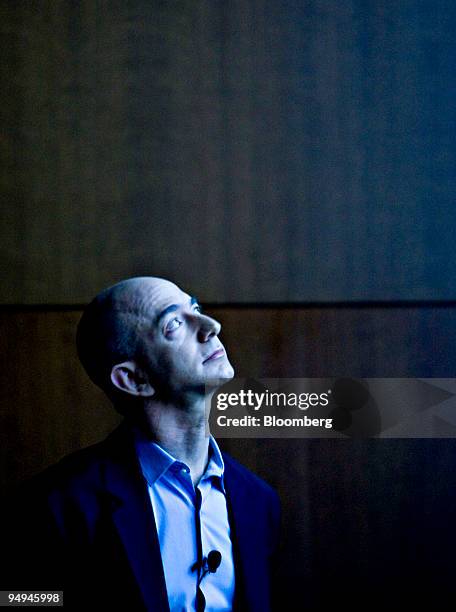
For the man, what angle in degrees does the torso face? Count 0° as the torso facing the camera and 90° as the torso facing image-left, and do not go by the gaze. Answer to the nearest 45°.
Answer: approximately 315°
